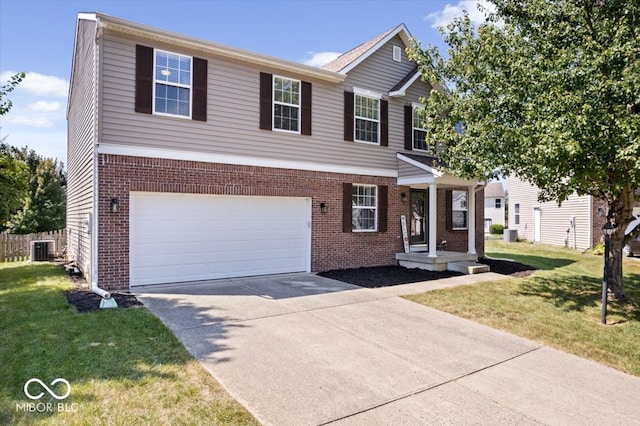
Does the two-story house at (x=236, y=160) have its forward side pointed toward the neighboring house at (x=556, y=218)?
no

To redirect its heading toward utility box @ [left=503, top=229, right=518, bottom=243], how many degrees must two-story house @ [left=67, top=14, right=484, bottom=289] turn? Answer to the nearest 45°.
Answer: approximately 90° to its left

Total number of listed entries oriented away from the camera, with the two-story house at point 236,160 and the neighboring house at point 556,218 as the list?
0

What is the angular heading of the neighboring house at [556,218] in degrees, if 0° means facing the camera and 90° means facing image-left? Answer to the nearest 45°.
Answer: approximately 315°

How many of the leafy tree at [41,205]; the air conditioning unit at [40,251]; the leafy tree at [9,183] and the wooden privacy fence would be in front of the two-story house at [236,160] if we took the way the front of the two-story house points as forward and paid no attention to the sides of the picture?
0

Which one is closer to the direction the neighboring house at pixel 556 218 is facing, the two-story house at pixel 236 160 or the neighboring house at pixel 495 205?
the two-story house

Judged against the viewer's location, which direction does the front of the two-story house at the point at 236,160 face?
facing the viewer and to the right of the viewer

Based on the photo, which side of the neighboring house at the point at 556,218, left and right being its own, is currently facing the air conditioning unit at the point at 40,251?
right
